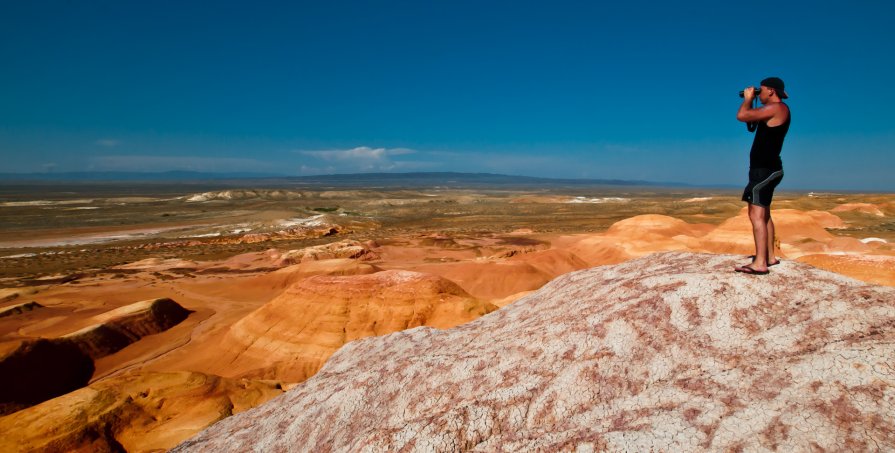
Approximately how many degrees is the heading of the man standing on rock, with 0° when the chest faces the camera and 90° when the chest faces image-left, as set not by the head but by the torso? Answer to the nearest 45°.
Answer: approximately 90°

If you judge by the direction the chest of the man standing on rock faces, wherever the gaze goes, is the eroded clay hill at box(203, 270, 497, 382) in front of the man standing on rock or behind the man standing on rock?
in front

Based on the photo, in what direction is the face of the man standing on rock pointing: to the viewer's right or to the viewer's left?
to the viewer's left
